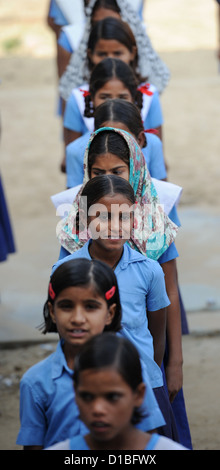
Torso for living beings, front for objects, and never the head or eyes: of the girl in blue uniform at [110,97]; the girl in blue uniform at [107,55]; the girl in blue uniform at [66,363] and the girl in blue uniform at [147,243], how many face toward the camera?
4

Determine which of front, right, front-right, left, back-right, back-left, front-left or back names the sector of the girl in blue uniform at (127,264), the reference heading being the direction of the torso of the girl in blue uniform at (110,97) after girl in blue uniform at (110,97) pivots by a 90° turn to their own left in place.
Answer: right

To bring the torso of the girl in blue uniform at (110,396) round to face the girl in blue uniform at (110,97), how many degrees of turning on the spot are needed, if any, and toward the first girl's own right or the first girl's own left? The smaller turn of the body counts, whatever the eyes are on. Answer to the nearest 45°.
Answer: approximately 180°

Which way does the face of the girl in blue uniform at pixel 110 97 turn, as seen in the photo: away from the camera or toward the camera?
toward the camera

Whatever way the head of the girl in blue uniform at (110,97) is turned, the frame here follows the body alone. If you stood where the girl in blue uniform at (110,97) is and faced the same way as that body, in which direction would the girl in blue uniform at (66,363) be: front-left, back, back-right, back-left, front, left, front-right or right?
front

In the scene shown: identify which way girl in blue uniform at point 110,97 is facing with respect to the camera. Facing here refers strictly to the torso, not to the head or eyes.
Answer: toward the camera

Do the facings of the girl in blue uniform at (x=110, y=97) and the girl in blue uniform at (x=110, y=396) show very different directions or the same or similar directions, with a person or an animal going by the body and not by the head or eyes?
same or similar directions

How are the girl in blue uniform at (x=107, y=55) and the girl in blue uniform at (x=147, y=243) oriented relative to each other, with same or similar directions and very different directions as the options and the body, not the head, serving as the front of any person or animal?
same or similar directions

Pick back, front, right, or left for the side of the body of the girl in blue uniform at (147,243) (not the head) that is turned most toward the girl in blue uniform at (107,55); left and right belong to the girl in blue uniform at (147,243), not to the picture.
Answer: back

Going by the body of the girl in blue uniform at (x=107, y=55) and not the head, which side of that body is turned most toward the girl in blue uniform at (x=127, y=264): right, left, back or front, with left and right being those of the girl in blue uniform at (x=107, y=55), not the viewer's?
front

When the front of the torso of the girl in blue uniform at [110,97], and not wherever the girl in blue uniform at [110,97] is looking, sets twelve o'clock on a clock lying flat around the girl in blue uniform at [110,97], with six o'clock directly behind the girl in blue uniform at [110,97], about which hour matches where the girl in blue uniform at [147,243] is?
the girl in blue uniform at [147,243] is roughly at 12 o'clock from the girl in blue uniform at [110,97].

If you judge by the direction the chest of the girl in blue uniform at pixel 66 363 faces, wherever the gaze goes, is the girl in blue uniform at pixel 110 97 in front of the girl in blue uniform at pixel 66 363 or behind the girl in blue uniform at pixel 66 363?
behind

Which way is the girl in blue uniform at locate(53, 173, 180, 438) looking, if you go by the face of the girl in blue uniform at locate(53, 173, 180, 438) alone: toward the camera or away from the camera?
toward the camera

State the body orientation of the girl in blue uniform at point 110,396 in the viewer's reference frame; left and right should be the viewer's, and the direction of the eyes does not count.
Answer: facing the viewer

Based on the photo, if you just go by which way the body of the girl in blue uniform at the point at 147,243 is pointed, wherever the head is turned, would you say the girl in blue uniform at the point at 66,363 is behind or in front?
in front

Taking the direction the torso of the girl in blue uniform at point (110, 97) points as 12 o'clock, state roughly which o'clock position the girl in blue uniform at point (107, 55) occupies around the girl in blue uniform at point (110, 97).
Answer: the girl in blue uniform at point (107, 55) is roughly at 6 o'clock from the girl in blue uniform at point (110, 97).

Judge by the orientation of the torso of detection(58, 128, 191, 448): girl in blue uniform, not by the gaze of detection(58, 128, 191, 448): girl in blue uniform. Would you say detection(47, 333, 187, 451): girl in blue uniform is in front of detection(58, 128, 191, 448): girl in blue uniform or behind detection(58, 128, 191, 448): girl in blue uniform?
in front

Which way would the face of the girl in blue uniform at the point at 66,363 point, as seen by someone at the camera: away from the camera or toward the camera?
toward the camera
